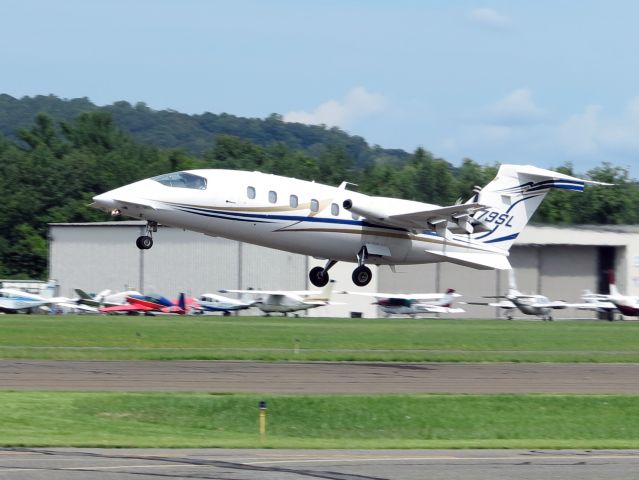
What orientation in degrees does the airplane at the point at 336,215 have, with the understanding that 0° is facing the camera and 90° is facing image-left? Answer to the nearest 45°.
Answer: approximately 90°
